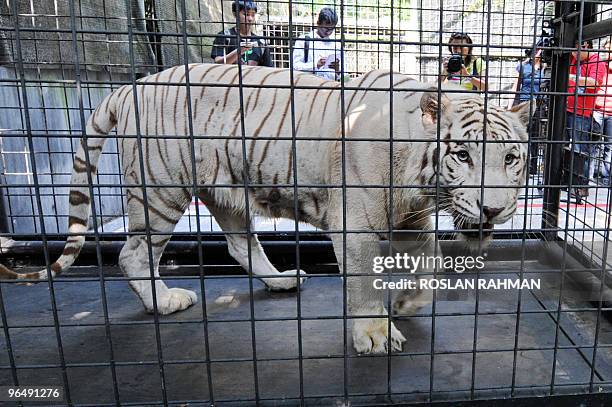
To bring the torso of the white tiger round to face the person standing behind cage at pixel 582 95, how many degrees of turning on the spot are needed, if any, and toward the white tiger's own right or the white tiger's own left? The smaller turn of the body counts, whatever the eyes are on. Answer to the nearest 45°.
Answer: approximately 45° to the white tiger's own left

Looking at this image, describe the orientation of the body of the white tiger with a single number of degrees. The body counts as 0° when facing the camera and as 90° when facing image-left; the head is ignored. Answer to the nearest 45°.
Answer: approximately 315°

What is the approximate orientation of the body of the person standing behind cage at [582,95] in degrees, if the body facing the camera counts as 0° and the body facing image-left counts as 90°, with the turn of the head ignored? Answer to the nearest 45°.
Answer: approximately 45°

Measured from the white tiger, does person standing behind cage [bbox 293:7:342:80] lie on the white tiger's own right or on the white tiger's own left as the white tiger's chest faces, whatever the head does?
on the white tiger's own left

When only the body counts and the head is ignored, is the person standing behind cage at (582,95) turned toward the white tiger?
yes

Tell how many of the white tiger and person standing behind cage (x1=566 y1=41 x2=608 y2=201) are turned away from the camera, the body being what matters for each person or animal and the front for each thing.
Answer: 0

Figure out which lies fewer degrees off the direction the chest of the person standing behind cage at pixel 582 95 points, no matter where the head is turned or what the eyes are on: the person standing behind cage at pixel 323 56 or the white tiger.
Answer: the white tiger

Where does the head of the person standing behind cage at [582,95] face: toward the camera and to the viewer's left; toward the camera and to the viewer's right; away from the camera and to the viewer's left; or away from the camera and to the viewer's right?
toward the camera and to the viewer's left
